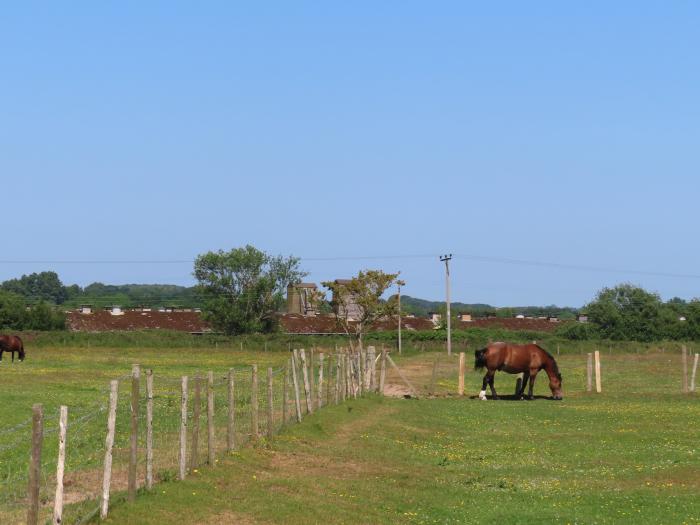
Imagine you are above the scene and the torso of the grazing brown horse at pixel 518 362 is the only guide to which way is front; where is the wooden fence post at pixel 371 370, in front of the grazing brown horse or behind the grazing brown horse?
behind

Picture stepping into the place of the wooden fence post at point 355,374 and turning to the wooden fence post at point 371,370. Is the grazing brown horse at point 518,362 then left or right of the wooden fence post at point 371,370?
right

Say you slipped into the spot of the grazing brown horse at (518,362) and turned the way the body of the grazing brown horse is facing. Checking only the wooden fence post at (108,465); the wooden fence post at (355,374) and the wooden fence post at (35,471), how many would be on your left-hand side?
0

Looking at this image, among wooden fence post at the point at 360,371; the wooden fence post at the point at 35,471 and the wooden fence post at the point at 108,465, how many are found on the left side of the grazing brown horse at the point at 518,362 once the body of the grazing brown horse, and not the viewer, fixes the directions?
0

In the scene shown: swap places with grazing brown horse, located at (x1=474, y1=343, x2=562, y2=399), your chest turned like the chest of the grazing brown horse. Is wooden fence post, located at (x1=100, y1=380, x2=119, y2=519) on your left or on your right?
on your right

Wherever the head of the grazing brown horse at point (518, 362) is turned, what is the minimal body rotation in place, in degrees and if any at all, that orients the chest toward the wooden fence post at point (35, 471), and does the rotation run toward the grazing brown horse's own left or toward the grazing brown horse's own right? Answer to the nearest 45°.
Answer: approximately 90° to the grazing brown horse's own right

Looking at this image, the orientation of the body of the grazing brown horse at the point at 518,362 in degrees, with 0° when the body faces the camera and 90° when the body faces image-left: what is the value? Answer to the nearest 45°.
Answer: approximately 270°

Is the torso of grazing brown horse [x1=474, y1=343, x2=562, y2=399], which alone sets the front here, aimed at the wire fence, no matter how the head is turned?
no

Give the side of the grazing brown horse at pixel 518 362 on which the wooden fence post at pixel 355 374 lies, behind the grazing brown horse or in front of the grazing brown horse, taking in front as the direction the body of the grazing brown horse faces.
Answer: behind
